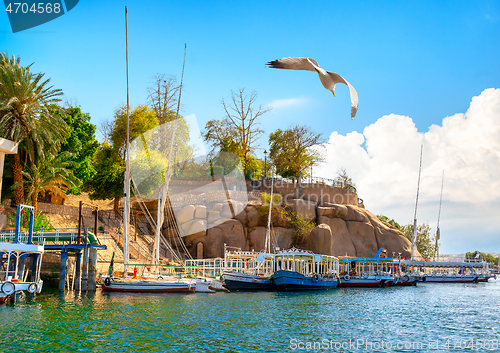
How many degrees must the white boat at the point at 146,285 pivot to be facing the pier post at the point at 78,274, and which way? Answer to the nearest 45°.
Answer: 0° — it already faces it

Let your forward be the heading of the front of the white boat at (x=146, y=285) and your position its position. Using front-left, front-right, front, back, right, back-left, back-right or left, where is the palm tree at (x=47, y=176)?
front-right

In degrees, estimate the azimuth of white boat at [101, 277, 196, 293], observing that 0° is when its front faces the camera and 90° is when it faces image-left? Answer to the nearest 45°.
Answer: approximately 90°

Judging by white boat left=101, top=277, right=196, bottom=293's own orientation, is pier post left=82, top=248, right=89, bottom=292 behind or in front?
in front

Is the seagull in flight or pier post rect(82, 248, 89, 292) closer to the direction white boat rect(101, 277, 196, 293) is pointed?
the pier post

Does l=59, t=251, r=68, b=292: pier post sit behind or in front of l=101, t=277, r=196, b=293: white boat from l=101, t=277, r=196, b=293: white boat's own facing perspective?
in front

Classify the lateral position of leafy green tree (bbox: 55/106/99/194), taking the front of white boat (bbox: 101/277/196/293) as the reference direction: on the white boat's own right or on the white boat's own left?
on the white boat's own right
